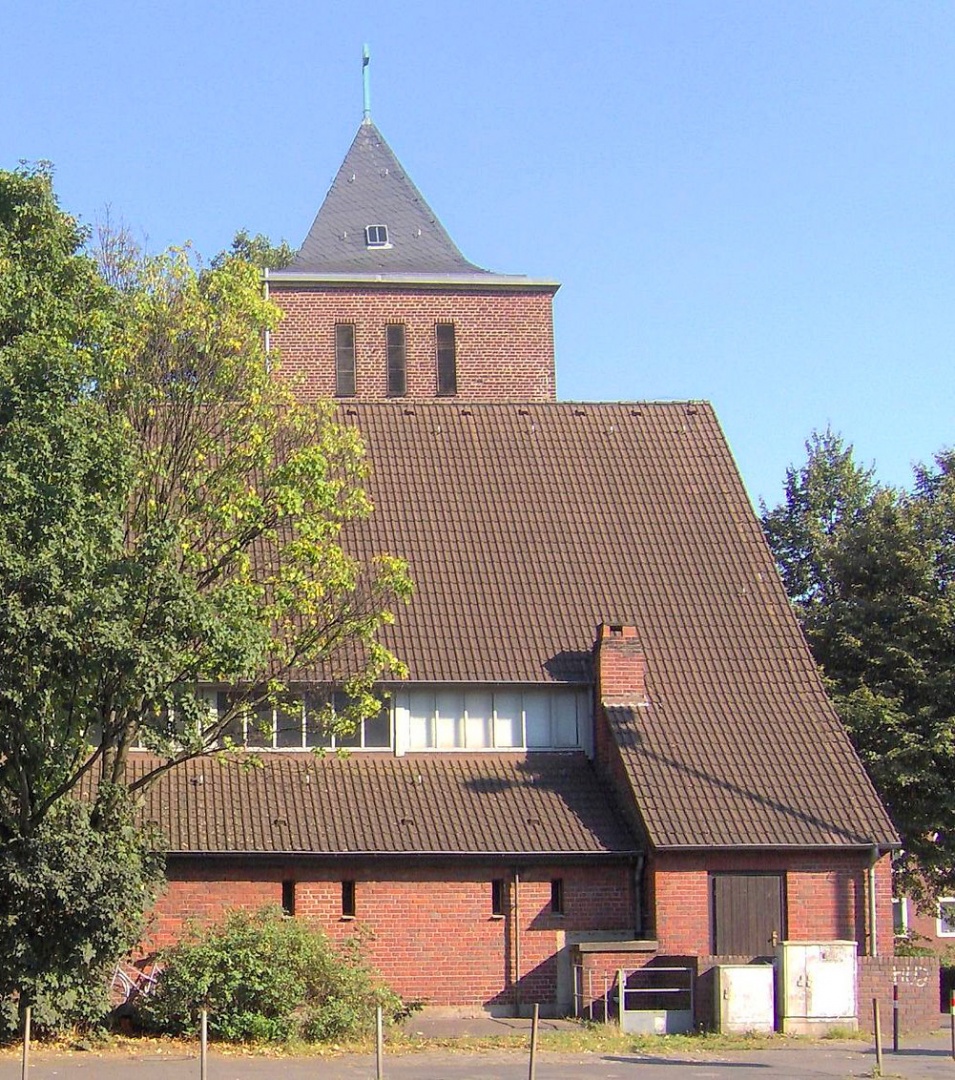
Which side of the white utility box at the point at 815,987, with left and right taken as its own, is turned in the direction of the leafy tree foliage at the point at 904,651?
back

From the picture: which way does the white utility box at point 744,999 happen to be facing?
toward the camera

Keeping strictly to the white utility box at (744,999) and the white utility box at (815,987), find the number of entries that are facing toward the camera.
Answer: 2

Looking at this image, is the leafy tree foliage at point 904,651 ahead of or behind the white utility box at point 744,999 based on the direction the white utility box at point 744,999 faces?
behind

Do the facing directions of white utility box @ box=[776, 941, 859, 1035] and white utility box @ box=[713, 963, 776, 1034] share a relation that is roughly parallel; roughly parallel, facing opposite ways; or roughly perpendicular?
roughly parallel

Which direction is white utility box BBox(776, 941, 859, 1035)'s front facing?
toward the camera

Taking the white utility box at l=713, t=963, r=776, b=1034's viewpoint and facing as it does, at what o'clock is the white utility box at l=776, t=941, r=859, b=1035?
the white utility box at l=776, t=941, r=859, b=1035 is roughly at 8 o'clock from the white utility box at l=713, t=963, r=776, b=1034.

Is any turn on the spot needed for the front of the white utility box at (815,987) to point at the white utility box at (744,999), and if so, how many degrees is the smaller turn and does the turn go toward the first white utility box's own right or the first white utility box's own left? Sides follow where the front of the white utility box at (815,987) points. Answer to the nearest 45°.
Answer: approximately 45° to the first white utility box's own right
